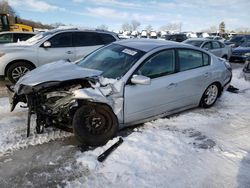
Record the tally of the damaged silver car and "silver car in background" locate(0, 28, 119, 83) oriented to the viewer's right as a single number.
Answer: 0

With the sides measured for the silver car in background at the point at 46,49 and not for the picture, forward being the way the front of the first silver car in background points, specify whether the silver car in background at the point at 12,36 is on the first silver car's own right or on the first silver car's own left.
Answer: on the first silver car's own right

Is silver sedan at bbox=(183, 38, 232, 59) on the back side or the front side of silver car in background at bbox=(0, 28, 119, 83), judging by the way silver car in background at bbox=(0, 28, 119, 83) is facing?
on the back side

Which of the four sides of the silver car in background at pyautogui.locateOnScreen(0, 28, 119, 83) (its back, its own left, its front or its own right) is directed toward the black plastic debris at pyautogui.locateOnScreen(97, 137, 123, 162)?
left

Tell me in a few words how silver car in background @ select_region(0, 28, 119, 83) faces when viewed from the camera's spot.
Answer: facing to the left of the viewer

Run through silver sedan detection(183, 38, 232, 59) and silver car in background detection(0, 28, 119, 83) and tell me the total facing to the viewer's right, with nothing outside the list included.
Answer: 0

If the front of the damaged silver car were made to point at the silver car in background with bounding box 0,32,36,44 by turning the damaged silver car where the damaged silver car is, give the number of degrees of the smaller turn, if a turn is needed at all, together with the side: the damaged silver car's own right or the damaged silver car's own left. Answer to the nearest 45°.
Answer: approximately 90° to the damaged silver car's own right

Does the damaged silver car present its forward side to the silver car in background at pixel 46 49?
no

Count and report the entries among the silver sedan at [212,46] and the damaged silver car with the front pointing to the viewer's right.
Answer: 0

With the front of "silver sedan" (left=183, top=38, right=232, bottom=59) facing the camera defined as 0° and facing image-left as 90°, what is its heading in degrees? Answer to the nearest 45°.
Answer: approximately 45°

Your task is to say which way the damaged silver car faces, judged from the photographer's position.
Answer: facing the viewer and to the left of the viewer

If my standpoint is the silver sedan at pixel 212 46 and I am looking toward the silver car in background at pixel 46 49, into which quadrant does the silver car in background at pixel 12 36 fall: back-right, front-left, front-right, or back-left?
front-right

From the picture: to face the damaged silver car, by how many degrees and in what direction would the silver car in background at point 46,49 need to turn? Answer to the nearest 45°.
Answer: approximately 90° to its left

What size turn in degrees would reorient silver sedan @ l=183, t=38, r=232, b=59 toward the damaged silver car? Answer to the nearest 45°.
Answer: approximately 45° to its left

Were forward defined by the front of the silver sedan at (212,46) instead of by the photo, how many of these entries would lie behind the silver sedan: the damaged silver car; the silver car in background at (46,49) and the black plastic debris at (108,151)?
0

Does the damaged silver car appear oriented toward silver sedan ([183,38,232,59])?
no

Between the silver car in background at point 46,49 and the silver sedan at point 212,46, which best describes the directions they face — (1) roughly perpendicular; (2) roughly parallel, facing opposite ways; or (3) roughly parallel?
roughly parallel

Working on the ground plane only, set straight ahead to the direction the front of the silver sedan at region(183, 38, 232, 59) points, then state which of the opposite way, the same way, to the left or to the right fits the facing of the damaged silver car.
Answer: the same way

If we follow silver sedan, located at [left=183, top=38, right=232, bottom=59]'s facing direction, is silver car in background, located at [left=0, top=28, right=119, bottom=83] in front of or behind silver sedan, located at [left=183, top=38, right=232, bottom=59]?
in front
